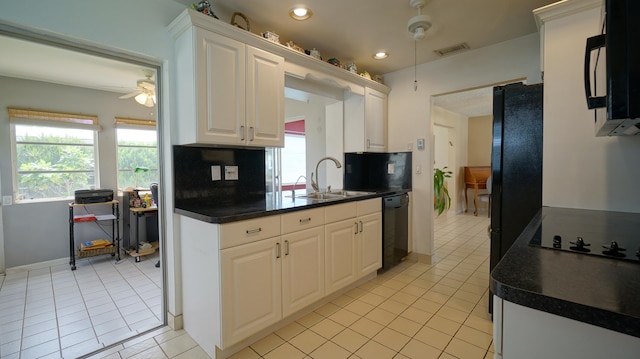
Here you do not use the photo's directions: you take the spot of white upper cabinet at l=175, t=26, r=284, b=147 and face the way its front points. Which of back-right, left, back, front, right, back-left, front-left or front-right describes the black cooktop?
front

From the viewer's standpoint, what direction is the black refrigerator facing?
to the viewer's left

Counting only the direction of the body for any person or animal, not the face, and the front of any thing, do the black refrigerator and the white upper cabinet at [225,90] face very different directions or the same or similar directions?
very different directions

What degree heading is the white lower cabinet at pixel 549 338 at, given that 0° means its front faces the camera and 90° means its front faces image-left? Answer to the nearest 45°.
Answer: approximately 90°

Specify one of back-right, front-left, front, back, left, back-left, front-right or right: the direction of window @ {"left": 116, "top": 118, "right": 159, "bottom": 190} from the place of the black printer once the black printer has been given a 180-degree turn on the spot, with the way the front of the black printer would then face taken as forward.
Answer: front-right

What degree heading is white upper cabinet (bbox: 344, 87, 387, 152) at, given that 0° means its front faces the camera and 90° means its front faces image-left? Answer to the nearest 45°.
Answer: approximately 315°

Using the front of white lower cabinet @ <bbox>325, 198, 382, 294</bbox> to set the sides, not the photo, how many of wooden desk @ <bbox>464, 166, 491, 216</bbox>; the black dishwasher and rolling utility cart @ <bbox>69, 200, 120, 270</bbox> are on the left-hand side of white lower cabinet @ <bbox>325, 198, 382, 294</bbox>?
2

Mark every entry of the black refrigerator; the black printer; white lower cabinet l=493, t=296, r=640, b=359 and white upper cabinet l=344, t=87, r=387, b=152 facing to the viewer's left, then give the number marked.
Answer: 2

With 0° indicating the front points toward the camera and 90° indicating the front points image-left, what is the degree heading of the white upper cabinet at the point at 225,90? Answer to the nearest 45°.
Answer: approximately 315°

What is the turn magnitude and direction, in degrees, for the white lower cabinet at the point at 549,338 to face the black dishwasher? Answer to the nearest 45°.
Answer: approximately 45° to its right

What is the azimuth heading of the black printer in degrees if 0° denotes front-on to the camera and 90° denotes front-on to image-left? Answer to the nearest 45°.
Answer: approximately 0°

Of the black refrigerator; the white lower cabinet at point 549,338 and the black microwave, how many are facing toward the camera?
0

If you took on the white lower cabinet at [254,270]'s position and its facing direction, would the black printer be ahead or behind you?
behind

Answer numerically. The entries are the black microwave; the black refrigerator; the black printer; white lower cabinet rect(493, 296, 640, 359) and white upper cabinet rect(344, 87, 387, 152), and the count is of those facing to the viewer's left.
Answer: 3

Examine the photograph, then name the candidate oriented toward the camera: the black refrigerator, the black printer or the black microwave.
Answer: the black printer

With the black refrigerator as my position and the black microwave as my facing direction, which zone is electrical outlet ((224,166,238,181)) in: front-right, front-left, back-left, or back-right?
front-right
